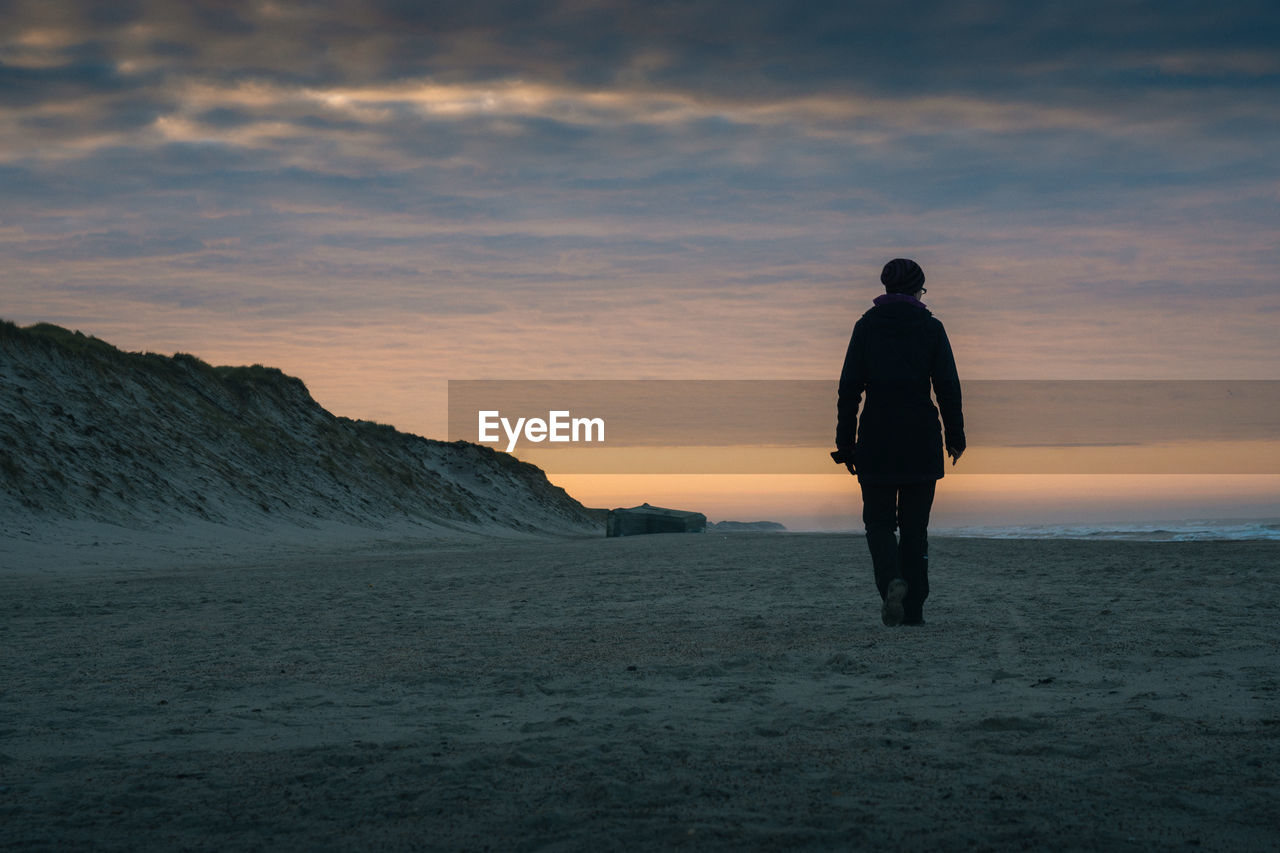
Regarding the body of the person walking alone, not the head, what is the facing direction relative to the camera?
away from the camera
